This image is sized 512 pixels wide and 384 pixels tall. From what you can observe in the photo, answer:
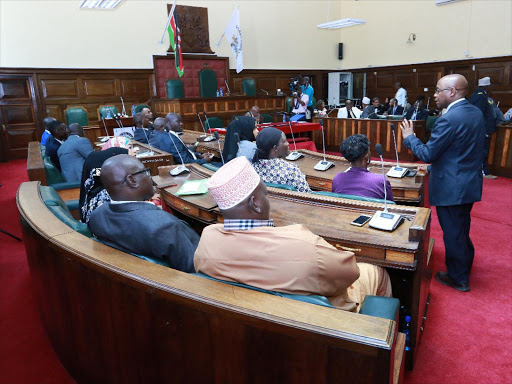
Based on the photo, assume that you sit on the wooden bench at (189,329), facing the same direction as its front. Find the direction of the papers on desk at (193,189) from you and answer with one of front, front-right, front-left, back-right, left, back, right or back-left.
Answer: front-left

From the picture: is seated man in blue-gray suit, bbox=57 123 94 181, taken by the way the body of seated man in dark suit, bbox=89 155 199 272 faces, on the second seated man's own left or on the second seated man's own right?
on the second seated man's own left

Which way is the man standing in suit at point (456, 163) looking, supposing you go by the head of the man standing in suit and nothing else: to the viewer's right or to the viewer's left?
to the viewer's left

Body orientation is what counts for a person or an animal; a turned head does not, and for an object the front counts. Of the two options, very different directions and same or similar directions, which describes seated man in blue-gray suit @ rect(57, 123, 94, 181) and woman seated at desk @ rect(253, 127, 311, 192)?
same or similar directions

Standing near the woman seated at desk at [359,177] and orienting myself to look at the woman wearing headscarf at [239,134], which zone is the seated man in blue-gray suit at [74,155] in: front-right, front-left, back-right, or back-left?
front-left

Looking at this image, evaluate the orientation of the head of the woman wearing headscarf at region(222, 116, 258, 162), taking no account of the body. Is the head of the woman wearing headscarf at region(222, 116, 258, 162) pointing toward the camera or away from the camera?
away from the camera

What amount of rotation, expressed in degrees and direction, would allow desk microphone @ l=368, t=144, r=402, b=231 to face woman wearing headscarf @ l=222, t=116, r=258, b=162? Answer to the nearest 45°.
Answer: approximately 90° to its right

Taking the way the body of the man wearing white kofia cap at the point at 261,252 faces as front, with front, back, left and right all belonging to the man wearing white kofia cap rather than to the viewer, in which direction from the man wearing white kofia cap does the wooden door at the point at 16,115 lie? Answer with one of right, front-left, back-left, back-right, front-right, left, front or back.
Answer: left

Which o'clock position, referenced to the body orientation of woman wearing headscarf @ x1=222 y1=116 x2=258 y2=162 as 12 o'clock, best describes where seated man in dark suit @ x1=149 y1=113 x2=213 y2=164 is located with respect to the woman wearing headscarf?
The seated man in dark suit is roughly at 9 o'clock from the woman wearing headscarf.

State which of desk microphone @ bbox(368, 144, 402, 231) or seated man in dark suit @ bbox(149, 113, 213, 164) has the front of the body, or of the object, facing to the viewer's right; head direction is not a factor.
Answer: the seated man in dark suit

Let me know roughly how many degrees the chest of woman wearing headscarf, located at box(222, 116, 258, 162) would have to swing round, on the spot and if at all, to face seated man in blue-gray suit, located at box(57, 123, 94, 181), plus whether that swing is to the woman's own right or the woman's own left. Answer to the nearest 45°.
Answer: approximately 135° to the woman's own left

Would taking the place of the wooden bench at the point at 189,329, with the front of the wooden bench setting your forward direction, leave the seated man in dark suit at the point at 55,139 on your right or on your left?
on your left

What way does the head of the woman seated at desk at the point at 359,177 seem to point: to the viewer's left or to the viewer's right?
to the viewer's right

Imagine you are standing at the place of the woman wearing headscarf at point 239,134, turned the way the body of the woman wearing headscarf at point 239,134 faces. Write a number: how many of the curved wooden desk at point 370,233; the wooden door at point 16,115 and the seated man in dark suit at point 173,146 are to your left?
2

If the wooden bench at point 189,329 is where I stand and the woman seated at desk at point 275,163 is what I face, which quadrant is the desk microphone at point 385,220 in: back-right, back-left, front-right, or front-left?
front-right

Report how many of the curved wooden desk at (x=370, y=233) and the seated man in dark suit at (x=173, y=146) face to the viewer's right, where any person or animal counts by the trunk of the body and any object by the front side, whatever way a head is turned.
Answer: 1
